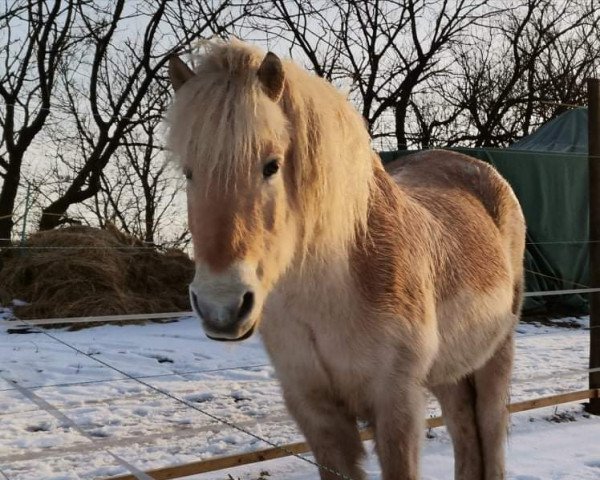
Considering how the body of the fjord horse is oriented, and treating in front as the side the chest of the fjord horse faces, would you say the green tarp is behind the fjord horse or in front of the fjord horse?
behind

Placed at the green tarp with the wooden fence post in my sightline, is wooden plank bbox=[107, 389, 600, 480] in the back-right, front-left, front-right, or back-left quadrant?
front-right

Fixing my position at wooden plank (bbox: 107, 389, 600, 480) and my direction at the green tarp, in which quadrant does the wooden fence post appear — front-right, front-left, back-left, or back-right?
front-right

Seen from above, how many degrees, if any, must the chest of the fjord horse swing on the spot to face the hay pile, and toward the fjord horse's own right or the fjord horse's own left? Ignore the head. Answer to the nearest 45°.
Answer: approximately 90° to the fjord horse's own right

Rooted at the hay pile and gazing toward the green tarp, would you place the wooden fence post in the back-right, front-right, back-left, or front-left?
front-right

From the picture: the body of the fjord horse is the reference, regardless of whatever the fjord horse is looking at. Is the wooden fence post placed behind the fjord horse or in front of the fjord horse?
behind

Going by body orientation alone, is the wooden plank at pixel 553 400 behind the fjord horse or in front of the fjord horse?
behind

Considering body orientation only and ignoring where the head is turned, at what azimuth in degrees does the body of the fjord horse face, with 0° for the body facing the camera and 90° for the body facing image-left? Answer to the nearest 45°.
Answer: approximately 45°
